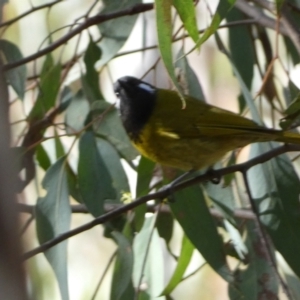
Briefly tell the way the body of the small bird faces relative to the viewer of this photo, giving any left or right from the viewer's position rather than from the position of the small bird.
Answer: facing to the left of the viewer
